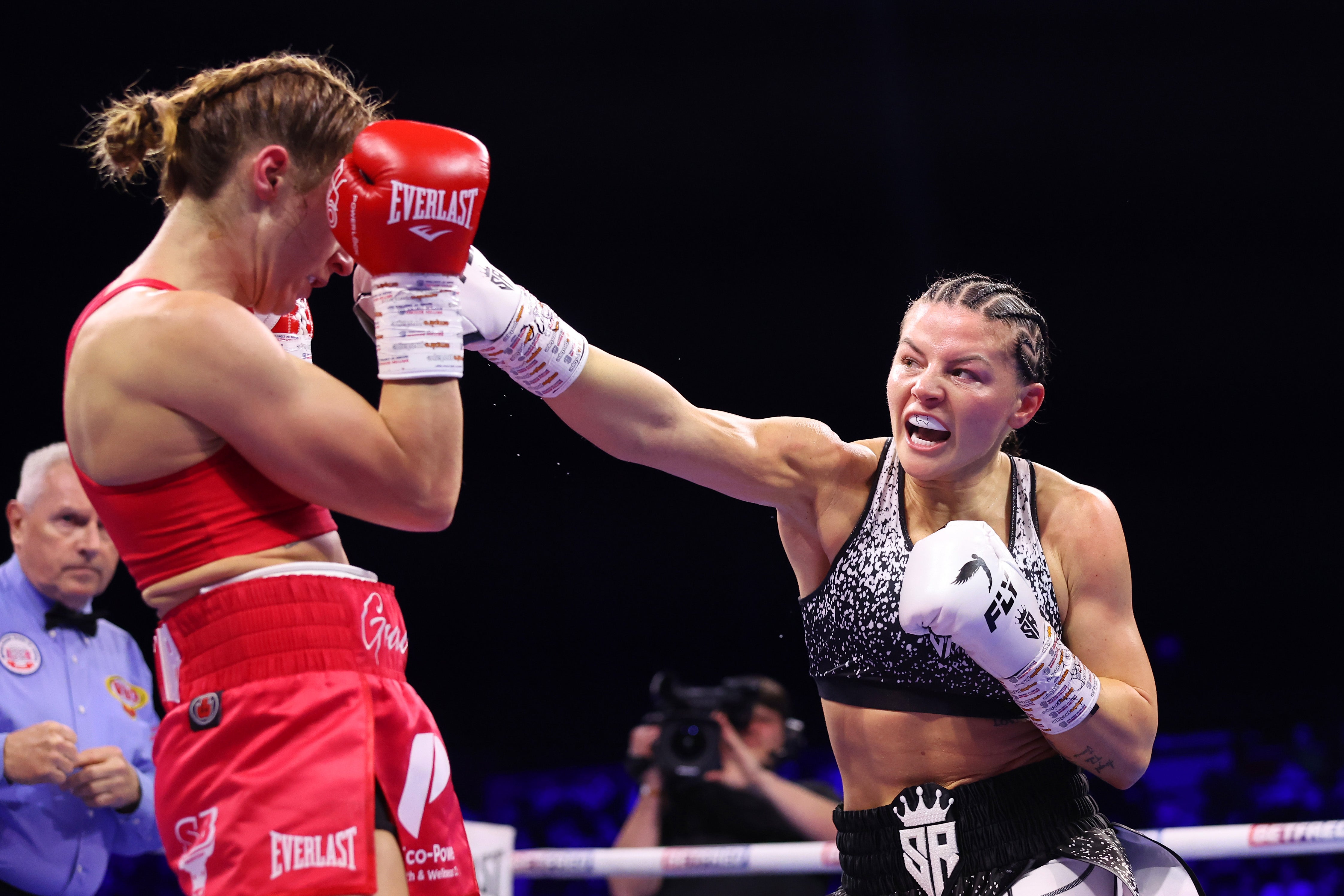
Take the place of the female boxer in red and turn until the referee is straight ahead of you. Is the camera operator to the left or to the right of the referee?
right

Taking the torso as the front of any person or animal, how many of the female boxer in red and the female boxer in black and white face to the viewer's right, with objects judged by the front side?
1

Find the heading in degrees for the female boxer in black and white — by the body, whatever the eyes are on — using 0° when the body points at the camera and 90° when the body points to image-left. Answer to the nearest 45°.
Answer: approximately 45°

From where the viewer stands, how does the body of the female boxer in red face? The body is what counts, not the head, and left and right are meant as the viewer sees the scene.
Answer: facing to the right of the viewer

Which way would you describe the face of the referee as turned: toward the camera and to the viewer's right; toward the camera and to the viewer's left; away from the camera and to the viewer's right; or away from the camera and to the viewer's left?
toward the camera and to the viewer's right

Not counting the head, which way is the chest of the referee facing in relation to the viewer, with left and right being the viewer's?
facing the viewer and to the right of the viewer

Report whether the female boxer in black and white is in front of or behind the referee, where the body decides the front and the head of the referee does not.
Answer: in front

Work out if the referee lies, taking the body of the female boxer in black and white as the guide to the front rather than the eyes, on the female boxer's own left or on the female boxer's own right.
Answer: on the female boxer's own right

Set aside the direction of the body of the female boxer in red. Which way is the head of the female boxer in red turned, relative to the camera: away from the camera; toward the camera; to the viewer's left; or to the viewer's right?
to the viewer's right

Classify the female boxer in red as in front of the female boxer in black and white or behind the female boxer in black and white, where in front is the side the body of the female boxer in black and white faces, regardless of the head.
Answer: in front
